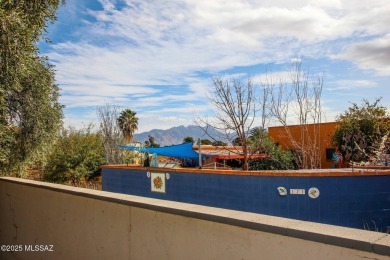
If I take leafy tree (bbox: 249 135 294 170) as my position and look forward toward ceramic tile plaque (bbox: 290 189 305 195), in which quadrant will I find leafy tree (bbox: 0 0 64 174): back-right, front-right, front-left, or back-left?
front-right

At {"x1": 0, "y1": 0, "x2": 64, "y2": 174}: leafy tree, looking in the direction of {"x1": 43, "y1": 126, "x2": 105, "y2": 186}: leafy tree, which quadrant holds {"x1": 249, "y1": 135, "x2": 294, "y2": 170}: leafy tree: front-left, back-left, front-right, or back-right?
front-right

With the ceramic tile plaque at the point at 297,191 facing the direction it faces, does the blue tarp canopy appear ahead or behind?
behind

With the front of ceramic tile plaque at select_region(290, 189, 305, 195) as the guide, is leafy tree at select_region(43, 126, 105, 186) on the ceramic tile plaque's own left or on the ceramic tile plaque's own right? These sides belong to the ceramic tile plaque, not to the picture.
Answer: on the ceramic tile plaque's own right

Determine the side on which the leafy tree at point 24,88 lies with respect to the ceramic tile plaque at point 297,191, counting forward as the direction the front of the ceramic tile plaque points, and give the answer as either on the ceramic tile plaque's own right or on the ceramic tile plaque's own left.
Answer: on the ceramic tile plaque's own right

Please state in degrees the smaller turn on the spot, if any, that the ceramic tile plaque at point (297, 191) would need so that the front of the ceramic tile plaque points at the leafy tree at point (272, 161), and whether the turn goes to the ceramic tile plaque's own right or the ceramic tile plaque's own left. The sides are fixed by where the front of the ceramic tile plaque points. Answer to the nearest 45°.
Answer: approximately 180°

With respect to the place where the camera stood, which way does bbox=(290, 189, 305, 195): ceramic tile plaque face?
facing the viewer

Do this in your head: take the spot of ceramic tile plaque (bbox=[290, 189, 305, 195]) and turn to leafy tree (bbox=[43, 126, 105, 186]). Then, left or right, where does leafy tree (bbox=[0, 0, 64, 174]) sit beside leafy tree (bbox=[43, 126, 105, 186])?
left
